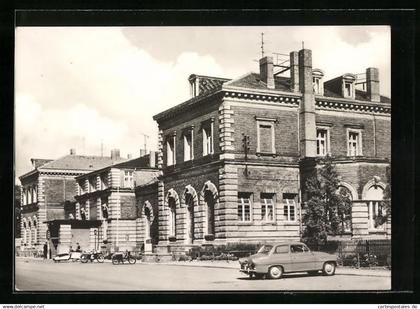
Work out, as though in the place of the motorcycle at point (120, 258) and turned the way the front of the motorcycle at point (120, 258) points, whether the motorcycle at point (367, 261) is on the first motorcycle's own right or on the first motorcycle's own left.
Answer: on the first motorcycle's own right

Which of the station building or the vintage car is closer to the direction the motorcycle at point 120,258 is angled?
the station building

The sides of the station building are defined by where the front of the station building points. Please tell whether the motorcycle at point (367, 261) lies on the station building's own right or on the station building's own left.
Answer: on the station building's own left
